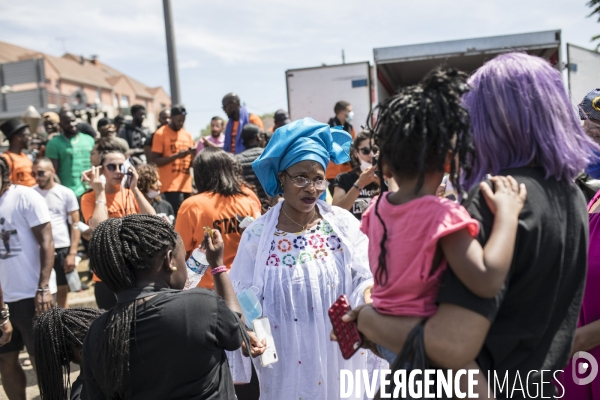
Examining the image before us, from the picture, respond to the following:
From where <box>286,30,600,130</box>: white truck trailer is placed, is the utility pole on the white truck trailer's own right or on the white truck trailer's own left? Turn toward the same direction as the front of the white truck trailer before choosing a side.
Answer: on the white truck trailer's own left

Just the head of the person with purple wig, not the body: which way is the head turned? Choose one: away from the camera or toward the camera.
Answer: away from the camera

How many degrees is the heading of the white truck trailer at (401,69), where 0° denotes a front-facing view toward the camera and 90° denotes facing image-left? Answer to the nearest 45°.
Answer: approximately 180°

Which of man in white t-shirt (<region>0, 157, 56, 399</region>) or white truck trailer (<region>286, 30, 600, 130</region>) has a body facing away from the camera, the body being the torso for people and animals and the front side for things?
the white truck trailer

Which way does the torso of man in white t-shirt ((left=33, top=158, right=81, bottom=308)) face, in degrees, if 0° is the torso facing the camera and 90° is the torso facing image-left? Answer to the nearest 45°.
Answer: approximately 45°

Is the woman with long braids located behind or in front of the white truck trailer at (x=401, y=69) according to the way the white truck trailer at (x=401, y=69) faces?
behind

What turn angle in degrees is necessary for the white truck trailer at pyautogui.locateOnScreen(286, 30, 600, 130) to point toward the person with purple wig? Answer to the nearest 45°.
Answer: approximately 180°

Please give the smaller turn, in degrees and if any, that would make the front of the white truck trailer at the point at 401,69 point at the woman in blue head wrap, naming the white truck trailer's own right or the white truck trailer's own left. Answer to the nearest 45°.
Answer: approximately 180°

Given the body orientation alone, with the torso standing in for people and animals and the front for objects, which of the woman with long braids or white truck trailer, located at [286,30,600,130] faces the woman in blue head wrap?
the woman with long braids

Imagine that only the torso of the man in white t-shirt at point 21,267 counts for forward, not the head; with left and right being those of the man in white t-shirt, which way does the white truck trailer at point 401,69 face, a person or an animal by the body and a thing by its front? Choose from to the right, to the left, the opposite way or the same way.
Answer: the opposite way

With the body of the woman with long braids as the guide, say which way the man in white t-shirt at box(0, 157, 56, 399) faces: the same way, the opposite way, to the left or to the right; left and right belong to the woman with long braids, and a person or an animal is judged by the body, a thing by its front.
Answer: the opposite way

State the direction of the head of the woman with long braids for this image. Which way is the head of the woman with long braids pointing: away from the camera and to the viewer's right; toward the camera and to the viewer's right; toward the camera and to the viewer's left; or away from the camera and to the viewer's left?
away from the camera and to the viewer's right

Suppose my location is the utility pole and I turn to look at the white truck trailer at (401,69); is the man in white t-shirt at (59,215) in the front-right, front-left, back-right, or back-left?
back-right
